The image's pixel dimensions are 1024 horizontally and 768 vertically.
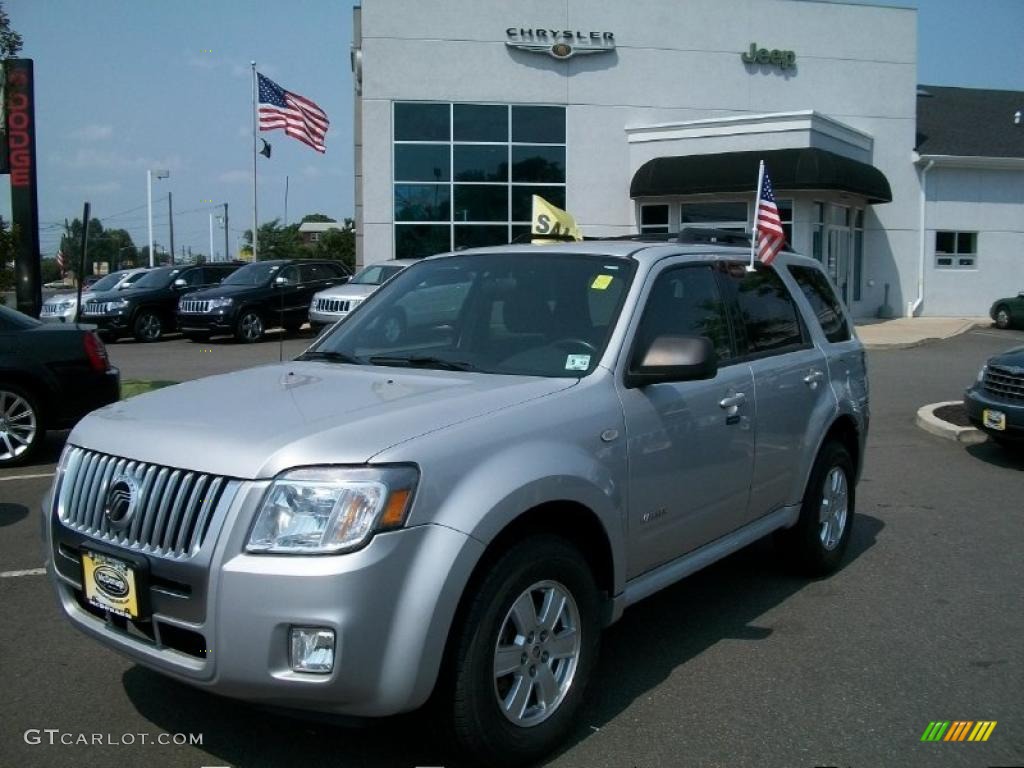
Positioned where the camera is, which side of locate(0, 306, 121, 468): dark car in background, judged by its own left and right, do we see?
left

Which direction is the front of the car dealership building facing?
toward the camera

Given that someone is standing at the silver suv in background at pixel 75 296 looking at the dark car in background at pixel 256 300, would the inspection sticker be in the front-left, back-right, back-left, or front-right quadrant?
front-right

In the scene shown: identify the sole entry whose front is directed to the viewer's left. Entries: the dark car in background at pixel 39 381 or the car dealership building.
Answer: the dark car in background

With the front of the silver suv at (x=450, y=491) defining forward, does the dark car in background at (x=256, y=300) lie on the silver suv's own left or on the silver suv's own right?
on the silver suv's own right
